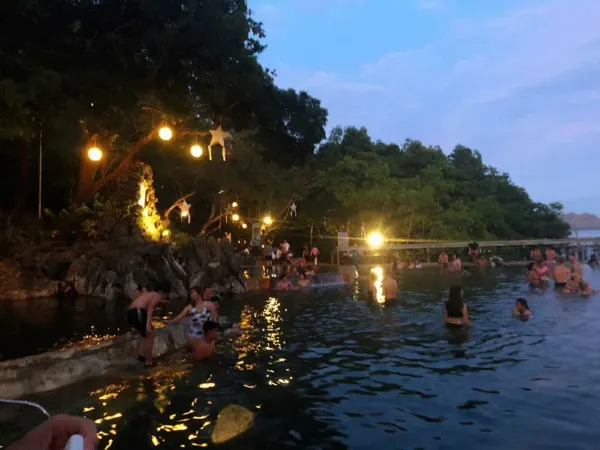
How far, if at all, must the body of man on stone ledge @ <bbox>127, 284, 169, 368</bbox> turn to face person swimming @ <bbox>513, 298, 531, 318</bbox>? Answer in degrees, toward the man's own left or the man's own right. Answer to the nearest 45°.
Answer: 0° — they already face them

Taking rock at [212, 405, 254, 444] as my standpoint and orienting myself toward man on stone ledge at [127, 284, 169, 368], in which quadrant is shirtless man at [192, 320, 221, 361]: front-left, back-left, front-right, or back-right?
front-right

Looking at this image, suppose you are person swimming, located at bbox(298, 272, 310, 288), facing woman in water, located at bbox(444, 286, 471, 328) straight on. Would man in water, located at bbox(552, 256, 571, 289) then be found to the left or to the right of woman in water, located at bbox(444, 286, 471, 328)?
left

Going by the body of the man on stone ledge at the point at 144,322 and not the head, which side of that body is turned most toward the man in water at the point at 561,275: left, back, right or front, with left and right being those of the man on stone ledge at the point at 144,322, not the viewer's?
front

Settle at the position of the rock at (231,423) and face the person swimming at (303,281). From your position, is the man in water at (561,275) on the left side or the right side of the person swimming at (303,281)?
right

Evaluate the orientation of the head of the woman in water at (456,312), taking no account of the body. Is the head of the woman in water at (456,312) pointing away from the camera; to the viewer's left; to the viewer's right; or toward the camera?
away from the camera

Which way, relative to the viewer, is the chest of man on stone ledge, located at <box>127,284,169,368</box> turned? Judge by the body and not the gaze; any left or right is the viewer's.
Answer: facing to the right of the viewer

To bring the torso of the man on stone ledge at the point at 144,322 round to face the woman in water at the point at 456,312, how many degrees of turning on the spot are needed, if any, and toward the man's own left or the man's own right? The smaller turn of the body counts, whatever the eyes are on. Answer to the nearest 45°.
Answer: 0° — they already face them
